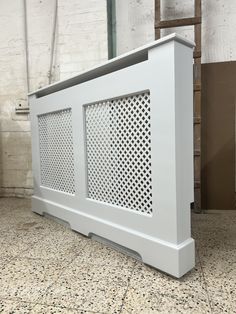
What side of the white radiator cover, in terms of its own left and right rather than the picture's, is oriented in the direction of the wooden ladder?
back

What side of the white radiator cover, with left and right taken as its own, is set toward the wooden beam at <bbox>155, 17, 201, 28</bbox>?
back

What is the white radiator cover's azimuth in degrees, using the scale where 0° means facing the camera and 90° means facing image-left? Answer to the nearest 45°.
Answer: approximately 45°

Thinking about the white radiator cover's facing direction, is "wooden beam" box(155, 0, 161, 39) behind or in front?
behind
